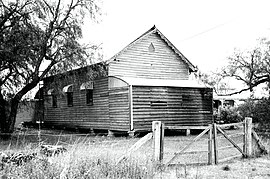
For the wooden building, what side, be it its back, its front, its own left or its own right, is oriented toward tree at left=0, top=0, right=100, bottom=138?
right

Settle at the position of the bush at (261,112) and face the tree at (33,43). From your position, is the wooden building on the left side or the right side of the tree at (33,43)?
right

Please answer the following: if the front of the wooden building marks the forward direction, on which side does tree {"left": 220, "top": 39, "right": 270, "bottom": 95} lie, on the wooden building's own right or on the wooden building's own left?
on the wooden building's own left

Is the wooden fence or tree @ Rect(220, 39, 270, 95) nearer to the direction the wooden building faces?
the wooden fence

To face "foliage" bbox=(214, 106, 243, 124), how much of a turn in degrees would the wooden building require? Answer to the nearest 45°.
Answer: approximately 90° to its left

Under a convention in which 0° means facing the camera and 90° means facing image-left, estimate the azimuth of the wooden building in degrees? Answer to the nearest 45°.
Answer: approximately 315°

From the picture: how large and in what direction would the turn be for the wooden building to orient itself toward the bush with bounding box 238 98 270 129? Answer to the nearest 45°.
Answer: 0° — it already faces it

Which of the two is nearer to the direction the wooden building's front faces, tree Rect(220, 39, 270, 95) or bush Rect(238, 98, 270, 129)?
the bush

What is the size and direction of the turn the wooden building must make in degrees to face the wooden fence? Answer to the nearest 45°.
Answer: approximately 45° to its right
